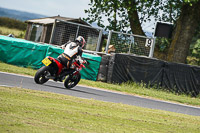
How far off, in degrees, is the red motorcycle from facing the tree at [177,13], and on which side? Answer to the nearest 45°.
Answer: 0° — it already faces it

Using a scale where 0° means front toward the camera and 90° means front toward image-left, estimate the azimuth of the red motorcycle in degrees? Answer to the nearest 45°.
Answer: approximately 225°

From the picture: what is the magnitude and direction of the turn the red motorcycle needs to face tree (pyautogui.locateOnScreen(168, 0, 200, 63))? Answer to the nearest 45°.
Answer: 0° — it already faces it

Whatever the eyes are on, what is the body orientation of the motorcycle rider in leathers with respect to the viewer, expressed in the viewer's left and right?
facing away from the viewer and to the right of the viewer
